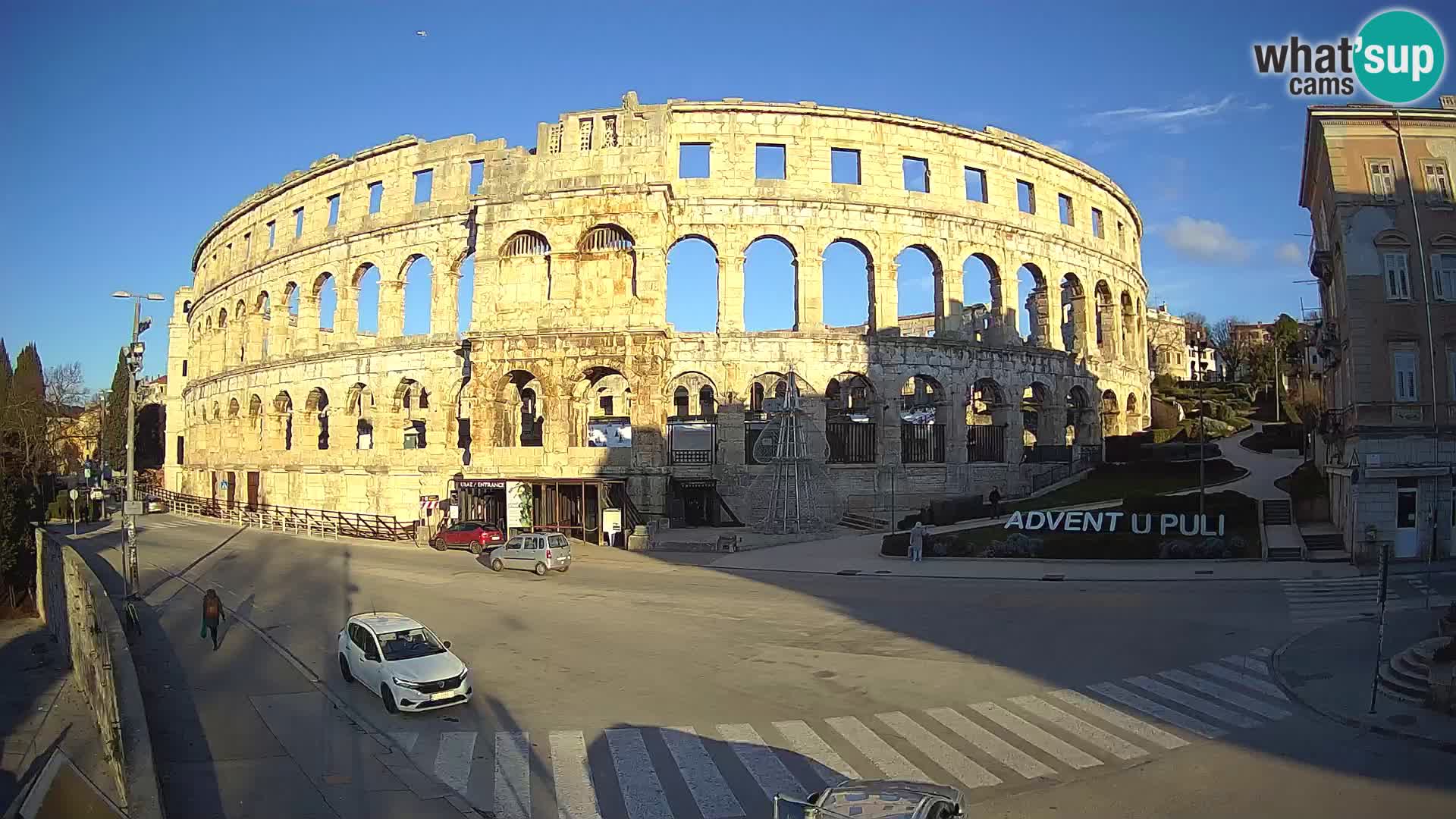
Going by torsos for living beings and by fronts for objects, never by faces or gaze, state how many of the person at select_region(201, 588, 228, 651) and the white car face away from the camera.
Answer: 1

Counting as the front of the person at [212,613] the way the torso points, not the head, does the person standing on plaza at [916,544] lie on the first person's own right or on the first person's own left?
on the first person's own right

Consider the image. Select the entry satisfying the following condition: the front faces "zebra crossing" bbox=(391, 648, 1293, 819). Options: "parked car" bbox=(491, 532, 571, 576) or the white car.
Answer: the white car

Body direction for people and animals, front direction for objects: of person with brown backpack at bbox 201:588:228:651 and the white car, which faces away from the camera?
the person with brown backpack

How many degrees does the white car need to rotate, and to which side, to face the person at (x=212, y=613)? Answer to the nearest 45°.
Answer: approximately 180°

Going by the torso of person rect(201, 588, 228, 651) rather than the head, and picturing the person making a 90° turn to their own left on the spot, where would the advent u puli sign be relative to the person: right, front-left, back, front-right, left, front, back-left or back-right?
back

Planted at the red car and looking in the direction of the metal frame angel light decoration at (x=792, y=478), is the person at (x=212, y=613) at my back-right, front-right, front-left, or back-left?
back-right

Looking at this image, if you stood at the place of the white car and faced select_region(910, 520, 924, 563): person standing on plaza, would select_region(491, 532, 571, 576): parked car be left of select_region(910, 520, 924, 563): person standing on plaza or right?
left

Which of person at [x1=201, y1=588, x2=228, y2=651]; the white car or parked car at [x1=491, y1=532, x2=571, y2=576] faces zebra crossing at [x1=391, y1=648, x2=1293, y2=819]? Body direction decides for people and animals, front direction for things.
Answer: the white car

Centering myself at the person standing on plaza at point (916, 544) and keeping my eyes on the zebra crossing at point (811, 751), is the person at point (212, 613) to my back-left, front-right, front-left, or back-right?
front-right

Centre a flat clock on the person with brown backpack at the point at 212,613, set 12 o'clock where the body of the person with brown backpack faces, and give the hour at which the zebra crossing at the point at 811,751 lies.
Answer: The zebra crossing is roughly at 5 o'clock from the person with brown backpack.

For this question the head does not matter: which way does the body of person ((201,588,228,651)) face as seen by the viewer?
away from the camera

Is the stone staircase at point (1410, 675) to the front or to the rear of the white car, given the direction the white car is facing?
to the front

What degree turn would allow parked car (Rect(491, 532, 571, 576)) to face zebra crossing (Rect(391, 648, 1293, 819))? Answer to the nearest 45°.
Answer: approximately 135° to its left

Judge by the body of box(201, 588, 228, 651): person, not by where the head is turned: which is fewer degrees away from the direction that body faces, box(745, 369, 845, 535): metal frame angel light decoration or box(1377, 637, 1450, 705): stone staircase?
the metal frame angel light decoration

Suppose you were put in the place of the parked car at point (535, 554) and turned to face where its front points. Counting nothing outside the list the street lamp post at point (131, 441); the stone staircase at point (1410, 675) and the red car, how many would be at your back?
1

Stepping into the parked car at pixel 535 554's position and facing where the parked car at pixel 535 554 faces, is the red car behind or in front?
in front

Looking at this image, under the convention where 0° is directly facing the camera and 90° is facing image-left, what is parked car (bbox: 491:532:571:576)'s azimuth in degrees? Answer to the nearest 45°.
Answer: approximately 135°
